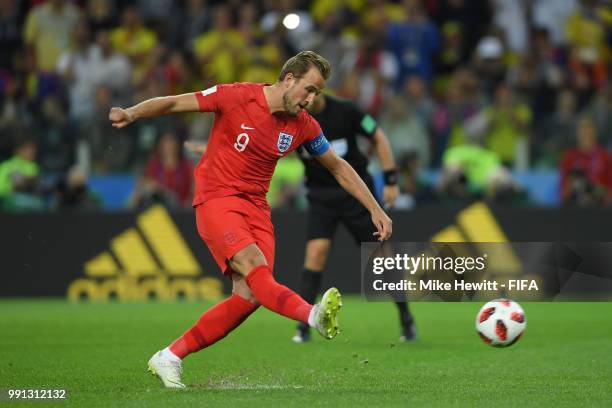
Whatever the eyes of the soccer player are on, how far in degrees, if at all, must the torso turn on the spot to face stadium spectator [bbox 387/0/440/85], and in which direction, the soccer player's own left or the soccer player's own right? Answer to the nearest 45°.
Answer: approximately 135° to the soccer player's own left

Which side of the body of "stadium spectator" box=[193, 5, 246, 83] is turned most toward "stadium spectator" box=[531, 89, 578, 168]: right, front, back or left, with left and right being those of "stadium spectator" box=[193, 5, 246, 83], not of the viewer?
left

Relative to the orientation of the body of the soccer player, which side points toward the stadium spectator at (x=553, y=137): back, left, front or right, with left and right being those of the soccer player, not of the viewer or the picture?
left

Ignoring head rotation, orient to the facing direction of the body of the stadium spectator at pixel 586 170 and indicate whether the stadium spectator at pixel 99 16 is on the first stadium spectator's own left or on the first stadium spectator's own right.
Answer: on the first stadium spectator's own right

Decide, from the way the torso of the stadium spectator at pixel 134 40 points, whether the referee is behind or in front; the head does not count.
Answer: in front

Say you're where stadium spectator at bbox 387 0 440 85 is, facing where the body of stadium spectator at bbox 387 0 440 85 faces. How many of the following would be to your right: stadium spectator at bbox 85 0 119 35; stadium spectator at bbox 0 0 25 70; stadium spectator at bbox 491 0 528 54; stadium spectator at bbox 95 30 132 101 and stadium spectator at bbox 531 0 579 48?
3

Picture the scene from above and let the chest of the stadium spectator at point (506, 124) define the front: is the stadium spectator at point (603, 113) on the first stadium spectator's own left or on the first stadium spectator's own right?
on the first stadium spectator's own left

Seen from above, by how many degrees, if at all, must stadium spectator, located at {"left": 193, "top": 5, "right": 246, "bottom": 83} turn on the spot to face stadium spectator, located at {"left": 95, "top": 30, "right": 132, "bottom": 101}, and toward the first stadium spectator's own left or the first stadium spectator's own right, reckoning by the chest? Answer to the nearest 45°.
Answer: approximately 90° to the first stadium spectator's own right

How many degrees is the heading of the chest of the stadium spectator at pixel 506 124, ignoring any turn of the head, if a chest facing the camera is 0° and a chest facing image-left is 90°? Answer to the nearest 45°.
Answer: approximately 0°

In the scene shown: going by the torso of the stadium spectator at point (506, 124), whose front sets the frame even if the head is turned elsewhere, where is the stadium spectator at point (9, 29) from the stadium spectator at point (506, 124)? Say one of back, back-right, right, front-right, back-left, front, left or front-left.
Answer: right
